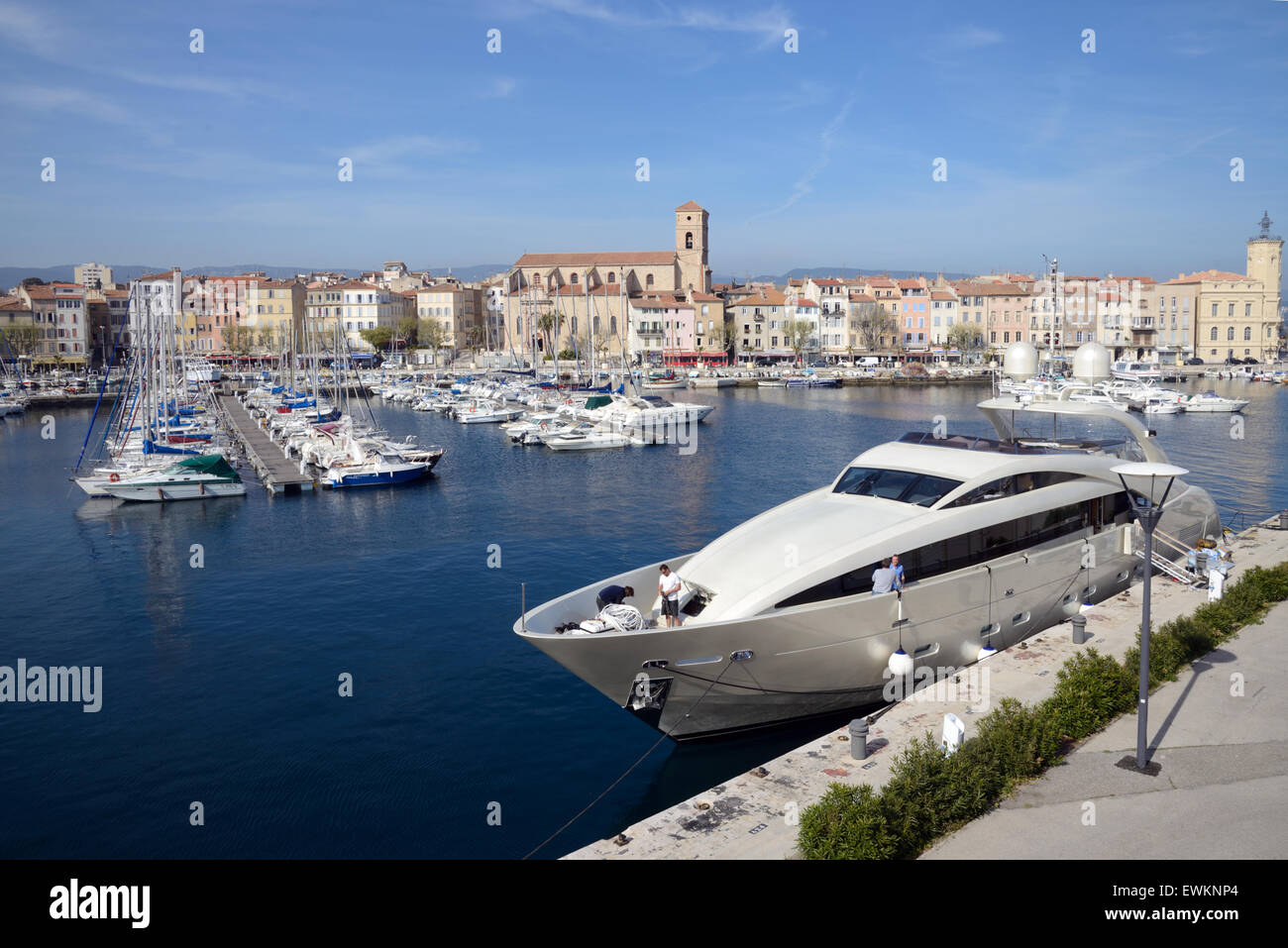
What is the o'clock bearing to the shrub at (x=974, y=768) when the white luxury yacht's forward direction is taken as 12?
The shrub is roughly at 10 o'clock from the white luxury yacht.

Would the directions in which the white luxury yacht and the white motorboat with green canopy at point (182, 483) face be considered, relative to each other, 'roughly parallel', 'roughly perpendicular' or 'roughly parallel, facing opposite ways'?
roughly parallel

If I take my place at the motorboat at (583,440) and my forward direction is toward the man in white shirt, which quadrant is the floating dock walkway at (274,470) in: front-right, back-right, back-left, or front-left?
front-right

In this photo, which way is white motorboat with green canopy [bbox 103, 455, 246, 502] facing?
to the viewer's left

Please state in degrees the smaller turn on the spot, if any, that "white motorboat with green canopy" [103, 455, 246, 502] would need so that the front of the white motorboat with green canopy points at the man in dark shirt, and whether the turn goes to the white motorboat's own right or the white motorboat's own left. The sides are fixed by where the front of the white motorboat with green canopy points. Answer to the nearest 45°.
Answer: approximately 90° to the white motorboat's own left

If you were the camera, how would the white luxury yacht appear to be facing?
facing the viewer and to the left of the viewer

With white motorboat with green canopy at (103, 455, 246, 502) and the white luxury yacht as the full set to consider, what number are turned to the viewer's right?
0

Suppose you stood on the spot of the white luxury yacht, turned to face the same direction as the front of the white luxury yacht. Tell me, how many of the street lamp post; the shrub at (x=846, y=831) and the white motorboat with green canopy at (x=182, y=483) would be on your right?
1

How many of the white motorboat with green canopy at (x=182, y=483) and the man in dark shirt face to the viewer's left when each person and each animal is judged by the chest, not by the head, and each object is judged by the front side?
1
